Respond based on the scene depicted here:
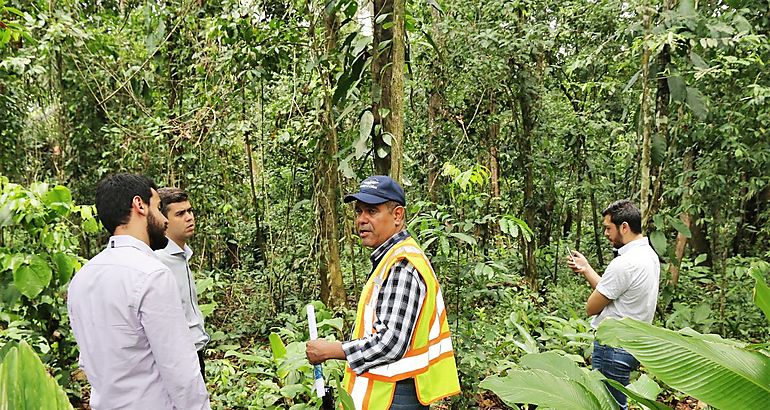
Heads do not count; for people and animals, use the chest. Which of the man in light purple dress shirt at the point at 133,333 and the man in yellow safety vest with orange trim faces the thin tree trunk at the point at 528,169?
the man in light purple dress shirt

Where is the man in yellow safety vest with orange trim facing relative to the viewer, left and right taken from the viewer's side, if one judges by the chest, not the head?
facing to the left of the viewer

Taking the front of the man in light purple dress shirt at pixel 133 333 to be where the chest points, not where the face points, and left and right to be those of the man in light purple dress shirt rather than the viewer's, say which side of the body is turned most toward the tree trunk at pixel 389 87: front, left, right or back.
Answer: front

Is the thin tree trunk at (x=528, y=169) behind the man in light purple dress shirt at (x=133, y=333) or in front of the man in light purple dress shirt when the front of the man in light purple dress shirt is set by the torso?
in front

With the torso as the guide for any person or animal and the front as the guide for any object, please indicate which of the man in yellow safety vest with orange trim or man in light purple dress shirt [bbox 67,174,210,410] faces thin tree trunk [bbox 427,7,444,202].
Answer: the man in light purple dress shirt

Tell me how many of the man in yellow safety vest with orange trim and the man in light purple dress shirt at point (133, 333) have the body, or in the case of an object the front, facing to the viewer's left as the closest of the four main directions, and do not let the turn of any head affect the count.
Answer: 1

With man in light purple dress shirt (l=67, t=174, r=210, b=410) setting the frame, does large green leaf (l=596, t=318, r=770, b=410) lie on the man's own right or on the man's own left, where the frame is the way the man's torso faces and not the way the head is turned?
on the man's own right

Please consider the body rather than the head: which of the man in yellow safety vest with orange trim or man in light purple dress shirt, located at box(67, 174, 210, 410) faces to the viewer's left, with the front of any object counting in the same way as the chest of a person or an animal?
the man in yellow safety vest with orange trim

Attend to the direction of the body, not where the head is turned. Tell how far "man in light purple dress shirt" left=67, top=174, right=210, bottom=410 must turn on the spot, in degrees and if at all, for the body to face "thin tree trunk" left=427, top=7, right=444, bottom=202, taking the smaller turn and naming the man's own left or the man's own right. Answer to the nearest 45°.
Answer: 0° — they already face it

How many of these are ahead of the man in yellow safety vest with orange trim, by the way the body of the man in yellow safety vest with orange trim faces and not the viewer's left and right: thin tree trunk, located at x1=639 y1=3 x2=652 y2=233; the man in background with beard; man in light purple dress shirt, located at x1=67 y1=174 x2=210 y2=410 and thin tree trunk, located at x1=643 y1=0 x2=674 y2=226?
1

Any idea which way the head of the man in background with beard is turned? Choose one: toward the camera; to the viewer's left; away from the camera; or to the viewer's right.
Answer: to the viewer's left

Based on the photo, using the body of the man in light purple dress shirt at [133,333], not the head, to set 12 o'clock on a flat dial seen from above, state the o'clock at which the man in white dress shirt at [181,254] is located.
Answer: the man in white dress shirt at [181,254] is roughly at 11 o'clock from the man in light purple dress shirt at [133,333].

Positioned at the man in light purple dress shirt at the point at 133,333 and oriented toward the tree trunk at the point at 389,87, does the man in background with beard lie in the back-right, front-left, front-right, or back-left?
front-right

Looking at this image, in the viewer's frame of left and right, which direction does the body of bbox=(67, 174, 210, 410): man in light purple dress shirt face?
facing away from the viewer and to the right of the viewer

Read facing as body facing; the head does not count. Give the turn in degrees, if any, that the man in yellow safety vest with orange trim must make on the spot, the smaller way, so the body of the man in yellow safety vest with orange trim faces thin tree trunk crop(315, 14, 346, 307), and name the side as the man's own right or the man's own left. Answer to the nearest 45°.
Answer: approximately 90° to the man's own right

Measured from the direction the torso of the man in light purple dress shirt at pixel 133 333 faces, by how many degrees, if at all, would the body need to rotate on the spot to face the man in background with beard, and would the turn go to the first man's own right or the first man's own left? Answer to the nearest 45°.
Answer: approximately 45° to the first man's own right
